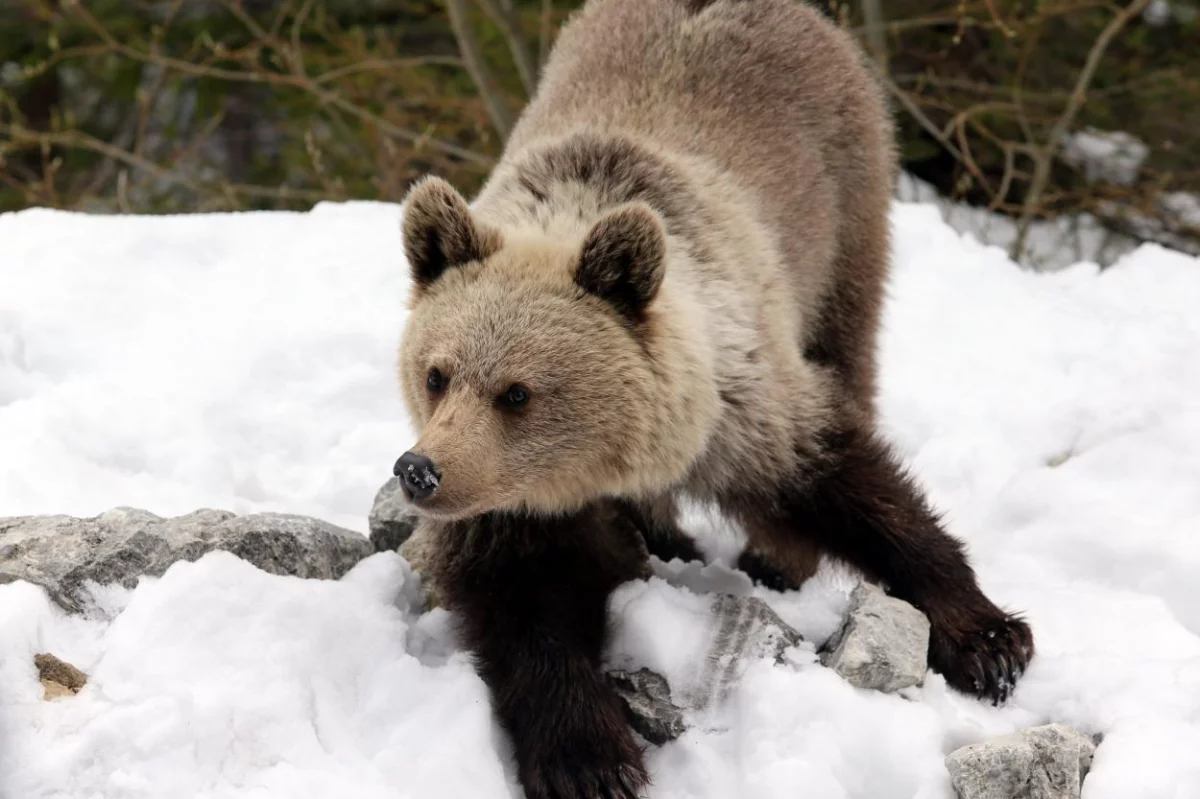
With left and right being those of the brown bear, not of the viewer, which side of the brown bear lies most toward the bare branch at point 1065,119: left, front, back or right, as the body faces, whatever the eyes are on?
back

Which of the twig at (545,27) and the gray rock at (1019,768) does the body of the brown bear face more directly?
the gray rock

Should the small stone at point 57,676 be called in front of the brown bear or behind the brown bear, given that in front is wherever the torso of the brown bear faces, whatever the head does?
in front

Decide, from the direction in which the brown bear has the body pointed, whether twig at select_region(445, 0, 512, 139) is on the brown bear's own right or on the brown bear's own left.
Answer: on the brown bear's own right

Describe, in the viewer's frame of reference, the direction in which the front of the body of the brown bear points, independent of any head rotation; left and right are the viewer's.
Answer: facing the viewer and to the left of the viewer

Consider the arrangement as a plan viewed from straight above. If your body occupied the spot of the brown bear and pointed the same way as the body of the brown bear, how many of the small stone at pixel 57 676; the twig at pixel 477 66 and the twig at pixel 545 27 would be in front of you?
1

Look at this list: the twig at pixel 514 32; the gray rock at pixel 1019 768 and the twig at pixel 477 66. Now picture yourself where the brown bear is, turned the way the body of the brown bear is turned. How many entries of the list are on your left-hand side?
1

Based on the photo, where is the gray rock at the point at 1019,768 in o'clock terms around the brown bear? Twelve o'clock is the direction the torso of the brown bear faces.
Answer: The gray rock is roughly at 9 o'clock from the brown bear.

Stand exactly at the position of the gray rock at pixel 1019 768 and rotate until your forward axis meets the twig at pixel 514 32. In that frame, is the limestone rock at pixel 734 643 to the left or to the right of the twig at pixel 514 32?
left

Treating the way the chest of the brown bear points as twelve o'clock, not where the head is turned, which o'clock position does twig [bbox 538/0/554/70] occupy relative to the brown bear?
The twig is roughly at 4 o'clock from the brown bear.
